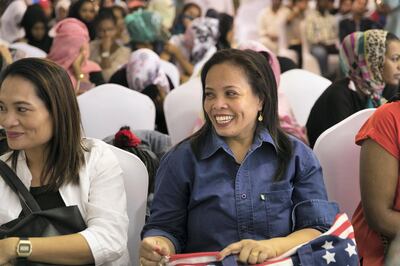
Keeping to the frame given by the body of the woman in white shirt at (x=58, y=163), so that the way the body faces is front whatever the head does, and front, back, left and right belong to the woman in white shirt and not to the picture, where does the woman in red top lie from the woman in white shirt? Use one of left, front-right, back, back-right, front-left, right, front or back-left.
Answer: back-left

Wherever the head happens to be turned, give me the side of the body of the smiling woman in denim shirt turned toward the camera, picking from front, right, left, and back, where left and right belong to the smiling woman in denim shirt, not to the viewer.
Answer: front

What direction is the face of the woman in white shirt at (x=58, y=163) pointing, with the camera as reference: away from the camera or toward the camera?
toward the camera

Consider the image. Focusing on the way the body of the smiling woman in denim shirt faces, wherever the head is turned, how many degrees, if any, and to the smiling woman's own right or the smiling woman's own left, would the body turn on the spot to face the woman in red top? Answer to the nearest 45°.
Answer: approximately 90° to the smiling woman's own left

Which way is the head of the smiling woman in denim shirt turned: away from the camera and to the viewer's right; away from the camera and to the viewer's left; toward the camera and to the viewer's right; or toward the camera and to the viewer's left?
toward the camera and to the viewer's left

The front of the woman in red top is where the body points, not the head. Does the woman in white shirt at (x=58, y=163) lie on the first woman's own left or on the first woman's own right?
on the first woman's own right

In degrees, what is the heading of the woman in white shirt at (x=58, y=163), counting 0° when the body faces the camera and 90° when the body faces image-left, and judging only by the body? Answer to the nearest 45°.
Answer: approximately 45°

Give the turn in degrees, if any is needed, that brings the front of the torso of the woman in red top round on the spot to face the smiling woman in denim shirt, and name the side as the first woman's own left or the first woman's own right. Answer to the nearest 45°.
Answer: approximately 90° to the first woman's own right

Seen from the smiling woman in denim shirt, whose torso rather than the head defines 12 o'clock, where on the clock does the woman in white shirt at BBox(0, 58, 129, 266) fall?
The woman in white shirt is roughly at 3 o'clock from the smiling woman in denim shirt.

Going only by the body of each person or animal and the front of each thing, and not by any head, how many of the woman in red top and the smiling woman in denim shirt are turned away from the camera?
0
